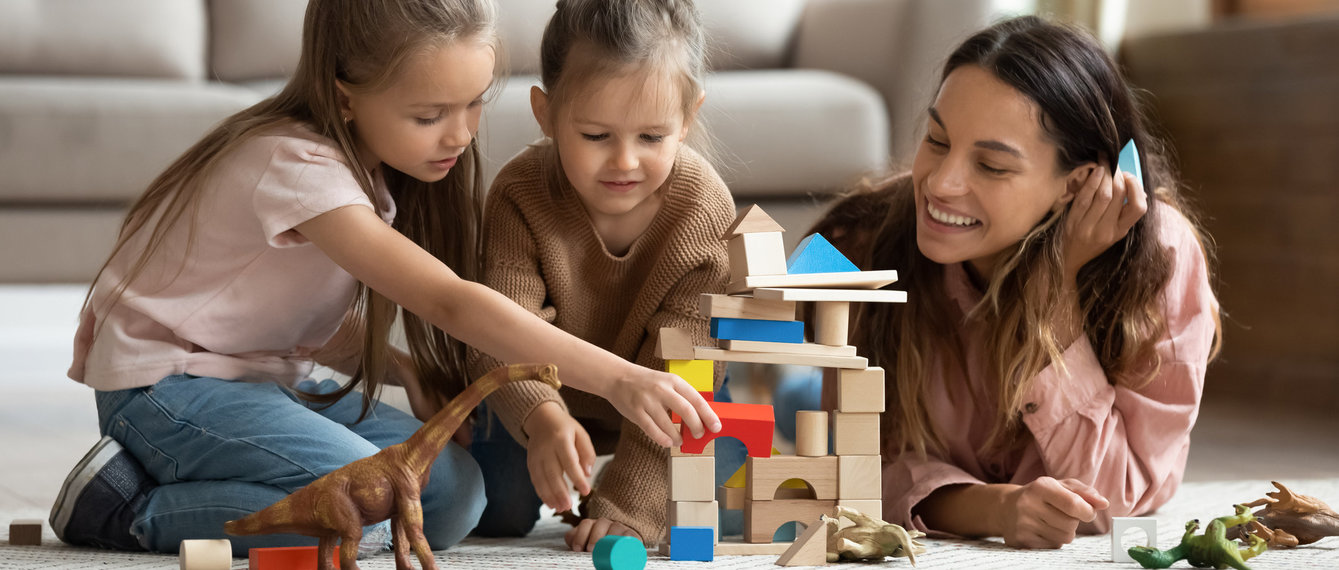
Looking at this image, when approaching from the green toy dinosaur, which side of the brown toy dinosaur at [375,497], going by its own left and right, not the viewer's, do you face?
front

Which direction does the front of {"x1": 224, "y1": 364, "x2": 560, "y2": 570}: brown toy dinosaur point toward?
to the viewer's right

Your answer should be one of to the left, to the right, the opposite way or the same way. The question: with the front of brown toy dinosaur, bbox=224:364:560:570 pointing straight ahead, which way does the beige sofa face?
to the right

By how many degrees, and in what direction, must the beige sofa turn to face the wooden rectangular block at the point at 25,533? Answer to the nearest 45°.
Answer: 0° — it already faces it

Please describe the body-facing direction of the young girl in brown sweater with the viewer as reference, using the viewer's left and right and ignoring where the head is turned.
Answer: facing the viewer

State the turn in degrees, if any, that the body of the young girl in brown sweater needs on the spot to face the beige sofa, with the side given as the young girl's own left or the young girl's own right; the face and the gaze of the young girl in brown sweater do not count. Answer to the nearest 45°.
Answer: approximately 135° to the young girl's own right

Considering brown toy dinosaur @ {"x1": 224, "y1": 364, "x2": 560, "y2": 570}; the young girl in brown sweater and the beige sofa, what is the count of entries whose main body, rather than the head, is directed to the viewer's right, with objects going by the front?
1

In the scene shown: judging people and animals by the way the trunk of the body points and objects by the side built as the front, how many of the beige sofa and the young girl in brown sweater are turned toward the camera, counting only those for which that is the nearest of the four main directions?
2

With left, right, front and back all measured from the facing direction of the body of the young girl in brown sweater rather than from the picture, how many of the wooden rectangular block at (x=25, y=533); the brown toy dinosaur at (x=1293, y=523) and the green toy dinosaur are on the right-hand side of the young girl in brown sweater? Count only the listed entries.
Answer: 1
